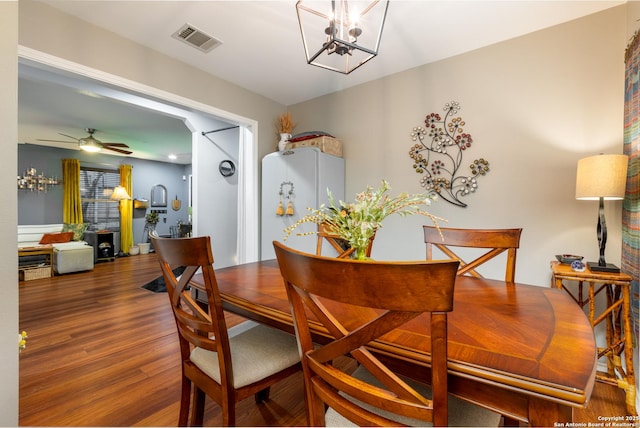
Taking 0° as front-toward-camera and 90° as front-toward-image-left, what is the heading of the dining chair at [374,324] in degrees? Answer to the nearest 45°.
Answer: approximately 225°

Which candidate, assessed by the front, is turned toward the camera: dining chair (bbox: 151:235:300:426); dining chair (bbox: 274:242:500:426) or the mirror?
the mirror

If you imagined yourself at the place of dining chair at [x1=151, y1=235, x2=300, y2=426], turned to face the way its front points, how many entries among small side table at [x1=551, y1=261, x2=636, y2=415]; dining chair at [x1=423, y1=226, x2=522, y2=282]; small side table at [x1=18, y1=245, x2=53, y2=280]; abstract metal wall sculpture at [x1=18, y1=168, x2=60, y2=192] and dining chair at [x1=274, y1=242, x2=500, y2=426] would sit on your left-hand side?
2

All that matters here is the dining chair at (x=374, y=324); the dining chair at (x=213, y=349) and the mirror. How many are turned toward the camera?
1

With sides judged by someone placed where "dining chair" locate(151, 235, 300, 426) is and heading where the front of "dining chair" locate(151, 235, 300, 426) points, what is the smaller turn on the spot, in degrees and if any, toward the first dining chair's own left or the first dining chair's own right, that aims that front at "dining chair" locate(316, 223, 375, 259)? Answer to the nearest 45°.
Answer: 0° — it already faces it

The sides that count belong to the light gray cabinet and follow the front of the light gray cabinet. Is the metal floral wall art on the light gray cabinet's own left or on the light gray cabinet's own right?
on the light gray cabinet's own left

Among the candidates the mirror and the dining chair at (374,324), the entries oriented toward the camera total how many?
1

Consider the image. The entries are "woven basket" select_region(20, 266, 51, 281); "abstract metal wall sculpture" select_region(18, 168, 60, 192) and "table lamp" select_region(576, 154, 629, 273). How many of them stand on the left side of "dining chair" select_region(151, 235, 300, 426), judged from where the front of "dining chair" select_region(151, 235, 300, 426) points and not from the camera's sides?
2

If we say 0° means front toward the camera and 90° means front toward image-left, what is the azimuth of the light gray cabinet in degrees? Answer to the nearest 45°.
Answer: approximately 45°

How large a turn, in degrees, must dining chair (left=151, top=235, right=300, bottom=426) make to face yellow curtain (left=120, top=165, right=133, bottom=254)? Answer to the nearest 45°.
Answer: approximately 45° to its left

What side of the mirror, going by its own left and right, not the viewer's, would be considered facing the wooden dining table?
front

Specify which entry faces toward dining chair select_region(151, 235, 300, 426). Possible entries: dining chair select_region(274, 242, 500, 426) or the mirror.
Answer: the mirror

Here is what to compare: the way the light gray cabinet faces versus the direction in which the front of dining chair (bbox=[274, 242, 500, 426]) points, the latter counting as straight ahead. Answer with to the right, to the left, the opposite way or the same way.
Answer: the opposite way

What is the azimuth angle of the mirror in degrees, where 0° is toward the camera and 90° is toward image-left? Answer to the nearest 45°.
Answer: approximately 0°

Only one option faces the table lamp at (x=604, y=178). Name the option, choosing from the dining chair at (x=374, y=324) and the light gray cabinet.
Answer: the dining chair

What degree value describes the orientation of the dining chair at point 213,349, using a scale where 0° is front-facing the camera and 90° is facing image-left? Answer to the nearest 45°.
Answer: approximately 225°
